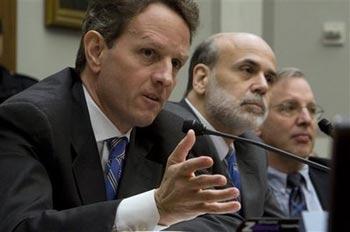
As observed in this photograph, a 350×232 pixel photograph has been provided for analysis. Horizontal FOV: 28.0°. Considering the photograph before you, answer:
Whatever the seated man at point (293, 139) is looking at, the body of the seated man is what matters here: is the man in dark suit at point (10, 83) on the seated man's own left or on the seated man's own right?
on the seated man's own right

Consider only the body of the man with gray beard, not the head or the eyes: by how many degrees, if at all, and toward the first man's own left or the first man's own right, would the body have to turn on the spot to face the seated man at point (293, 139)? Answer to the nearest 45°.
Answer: approximately 90° to the first man's own left

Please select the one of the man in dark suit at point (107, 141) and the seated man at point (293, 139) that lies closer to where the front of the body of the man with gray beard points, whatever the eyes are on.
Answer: the man in dark suit

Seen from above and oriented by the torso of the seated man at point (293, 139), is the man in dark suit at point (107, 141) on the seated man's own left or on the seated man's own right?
on the seated man's own right

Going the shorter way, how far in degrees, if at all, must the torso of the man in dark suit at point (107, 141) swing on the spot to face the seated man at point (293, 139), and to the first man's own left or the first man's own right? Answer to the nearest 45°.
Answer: approximately 90° to the first man's own left

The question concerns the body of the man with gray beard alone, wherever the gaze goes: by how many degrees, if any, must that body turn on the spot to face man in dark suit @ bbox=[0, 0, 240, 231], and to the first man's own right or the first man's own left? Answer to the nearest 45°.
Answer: approximately 45° to the first man's own right
